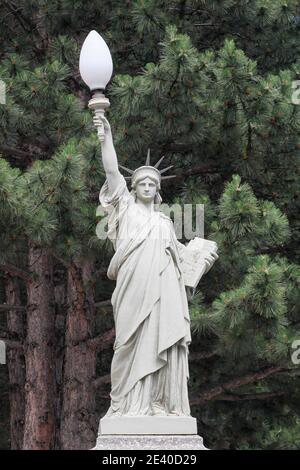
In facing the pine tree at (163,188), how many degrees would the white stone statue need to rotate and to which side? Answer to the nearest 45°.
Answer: approximately 180°

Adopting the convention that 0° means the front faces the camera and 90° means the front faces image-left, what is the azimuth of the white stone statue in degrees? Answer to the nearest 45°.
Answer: approximately 0°
